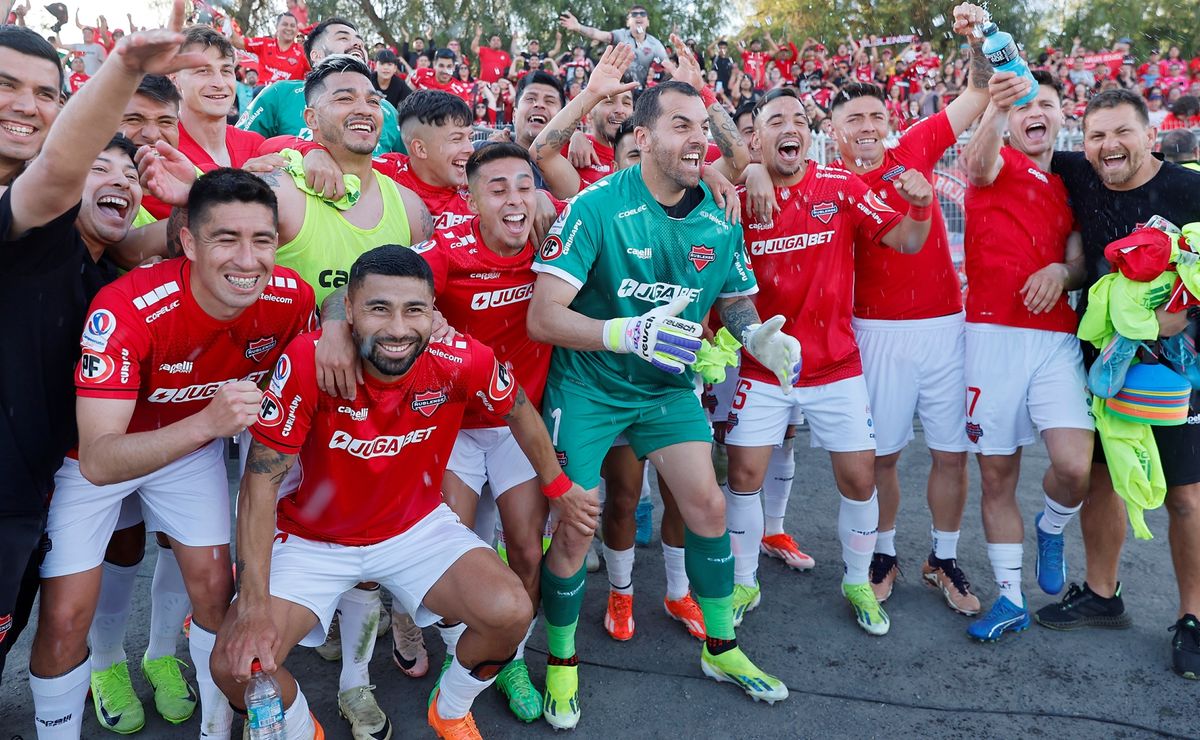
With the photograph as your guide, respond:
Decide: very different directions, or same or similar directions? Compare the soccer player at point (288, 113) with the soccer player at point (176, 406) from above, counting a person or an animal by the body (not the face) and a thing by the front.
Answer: same or similar directions

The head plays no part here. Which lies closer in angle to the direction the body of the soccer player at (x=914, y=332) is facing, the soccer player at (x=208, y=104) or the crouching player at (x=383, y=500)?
the crouching player

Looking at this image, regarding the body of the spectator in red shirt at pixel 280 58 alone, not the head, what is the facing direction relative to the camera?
toward the camera

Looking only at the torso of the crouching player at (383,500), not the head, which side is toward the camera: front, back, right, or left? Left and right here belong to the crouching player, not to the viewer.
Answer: front

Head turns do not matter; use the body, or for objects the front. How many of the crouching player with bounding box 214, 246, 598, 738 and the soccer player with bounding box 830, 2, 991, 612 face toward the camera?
2

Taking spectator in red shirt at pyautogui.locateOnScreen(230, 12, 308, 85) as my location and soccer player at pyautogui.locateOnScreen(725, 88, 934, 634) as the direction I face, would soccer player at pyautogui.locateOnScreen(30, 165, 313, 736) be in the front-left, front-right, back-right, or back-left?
front-right

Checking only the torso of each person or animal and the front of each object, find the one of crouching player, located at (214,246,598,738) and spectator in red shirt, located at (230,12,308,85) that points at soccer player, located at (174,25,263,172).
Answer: the spectator in red shirt

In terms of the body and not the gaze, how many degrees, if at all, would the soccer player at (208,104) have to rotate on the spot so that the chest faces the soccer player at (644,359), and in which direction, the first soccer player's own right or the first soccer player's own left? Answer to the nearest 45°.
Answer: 0° — they already face them

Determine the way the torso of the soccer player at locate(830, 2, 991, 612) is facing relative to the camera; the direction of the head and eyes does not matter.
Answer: toward the camera

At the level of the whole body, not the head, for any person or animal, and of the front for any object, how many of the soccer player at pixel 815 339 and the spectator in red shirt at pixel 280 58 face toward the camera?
2

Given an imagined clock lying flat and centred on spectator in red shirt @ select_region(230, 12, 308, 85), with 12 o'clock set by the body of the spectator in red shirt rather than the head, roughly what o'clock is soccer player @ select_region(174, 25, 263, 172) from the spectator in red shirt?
The soccer player is roughly at 12 o'clock from the spectator in red shirt.

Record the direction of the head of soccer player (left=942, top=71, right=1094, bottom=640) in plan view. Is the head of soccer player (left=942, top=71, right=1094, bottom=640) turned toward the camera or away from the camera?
toward the camera

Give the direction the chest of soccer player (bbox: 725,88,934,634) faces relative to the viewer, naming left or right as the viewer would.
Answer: facing the viewer

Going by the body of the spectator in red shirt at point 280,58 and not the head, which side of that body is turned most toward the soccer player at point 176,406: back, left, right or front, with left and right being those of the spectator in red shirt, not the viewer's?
front

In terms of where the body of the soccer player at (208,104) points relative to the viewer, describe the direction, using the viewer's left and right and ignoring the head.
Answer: facing the viewer and to the right of the viewer

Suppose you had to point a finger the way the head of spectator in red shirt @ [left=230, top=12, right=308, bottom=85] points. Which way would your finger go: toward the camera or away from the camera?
toward the camera

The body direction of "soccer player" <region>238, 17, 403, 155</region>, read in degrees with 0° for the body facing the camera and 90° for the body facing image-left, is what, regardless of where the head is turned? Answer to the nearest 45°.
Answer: approximately 315°
